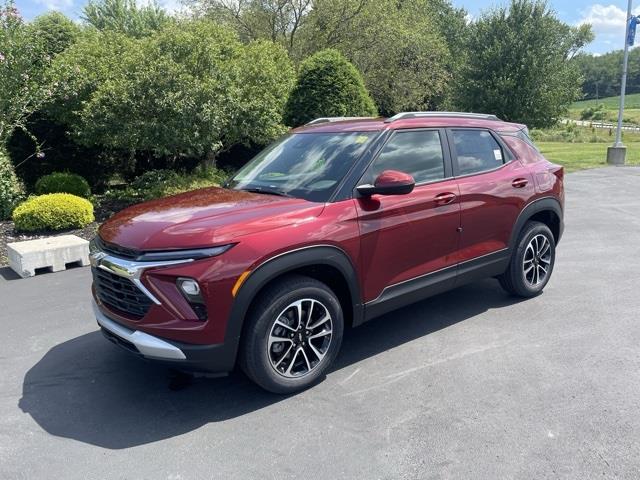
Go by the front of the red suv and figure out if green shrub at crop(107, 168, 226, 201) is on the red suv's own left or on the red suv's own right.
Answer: on the red suv's own right

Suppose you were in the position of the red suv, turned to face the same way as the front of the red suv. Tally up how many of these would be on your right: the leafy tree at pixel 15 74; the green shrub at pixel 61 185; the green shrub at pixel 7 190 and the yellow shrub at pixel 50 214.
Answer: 4

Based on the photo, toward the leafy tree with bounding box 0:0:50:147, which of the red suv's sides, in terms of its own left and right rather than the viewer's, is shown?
right

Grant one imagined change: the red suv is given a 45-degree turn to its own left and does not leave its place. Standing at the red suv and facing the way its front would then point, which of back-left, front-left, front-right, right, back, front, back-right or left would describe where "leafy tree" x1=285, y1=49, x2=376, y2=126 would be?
back

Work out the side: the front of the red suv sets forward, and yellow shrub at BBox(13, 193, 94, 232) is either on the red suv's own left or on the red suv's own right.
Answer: on the red suv's own right

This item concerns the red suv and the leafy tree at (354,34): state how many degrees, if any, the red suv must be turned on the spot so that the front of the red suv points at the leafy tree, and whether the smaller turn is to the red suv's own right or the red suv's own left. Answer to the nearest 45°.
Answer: approximately 135° to the red suv's own right

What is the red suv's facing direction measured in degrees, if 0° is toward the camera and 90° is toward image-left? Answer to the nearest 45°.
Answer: approximately 45°

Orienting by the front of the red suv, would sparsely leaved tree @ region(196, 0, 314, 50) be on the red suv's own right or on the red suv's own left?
on the red suv's own right

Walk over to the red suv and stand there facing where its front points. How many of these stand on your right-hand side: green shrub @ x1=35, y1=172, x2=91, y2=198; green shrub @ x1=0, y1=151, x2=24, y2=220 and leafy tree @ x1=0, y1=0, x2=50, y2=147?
3

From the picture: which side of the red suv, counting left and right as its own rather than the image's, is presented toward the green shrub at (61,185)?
right

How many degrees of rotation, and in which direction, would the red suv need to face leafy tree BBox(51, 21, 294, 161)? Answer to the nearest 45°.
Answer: approximately 135° to its right
